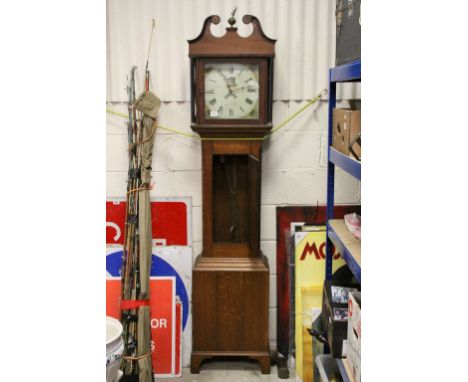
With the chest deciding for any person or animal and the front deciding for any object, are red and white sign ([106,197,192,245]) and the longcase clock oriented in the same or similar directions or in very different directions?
same or similar directions

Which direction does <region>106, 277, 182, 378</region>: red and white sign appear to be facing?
toward the camera

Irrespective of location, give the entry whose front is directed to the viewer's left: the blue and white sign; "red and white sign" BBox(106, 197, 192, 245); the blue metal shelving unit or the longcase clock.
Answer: the blue metal shelving unit

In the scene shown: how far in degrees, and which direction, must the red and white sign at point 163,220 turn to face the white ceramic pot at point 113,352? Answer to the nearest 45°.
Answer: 0° — it already faces it

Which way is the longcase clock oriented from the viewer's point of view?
toward the camera

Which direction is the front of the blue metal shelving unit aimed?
to the viewer's left

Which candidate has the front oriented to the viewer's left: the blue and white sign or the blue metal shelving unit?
the blue metal shelving unit
